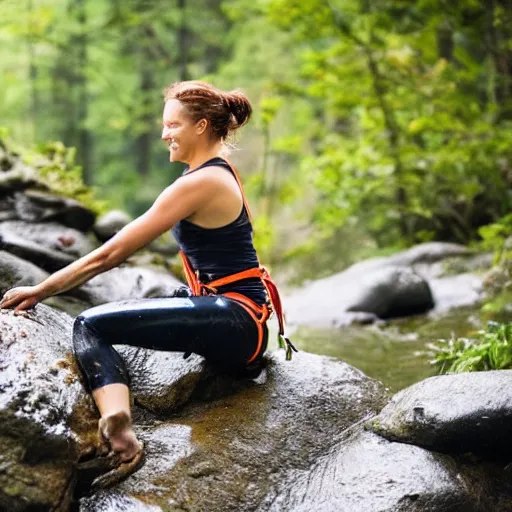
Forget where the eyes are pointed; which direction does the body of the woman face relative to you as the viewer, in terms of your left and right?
facing to the left of the viewer

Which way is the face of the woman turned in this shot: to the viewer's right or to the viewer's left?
to the viewer's left

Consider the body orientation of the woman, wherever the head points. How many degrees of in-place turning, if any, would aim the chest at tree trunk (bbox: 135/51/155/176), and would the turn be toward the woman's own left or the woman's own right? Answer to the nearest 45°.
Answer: approximately 90° to the woman's own right

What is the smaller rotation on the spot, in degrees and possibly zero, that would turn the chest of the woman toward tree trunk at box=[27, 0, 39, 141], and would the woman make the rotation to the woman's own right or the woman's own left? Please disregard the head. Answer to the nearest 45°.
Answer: approximately 90° to the woman's own right

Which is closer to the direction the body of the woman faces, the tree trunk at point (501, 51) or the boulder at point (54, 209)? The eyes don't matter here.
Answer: the boulder
